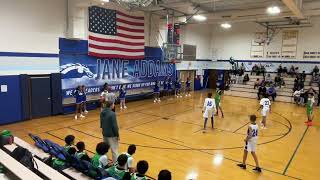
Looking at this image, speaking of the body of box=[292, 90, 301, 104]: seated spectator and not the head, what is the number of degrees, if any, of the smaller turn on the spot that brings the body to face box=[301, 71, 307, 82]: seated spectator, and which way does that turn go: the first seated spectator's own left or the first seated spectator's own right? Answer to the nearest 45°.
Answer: approximately 135° to the first seated spectator's own right

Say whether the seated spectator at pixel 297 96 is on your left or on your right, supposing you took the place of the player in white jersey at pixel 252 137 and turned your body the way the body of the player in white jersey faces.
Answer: on your right

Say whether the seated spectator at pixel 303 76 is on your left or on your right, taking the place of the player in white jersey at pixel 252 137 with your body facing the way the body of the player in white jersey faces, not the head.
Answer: on your right

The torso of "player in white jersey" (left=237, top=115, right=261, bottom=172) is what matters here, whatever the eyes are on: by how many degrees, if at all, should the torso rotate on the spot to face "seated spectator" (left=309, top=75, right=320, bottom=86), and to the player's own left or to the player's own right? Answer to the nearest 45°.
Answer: approximately 45° to the player's own right

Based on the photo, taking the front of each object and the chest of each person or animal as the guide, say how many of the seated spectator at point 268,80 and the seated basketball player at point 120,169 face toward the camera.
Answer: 1

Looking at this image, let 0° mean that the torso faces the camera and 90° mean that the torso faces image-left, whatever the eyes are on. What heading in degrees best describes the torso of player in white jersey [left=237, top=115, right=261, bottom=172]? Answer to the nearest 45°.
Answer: approximately 135°

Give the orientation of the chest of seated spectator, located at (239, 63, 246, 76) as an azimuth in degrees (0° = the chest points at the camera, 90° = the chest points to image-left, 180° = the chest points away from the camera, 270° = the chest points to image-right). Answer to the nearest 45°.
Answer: approximately 45°

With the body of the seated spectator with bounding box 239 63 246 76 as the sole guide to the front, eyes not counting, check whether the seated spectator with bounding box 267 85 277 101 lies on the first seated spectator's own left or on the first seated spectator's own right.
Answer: on the first seated spectator's own left
